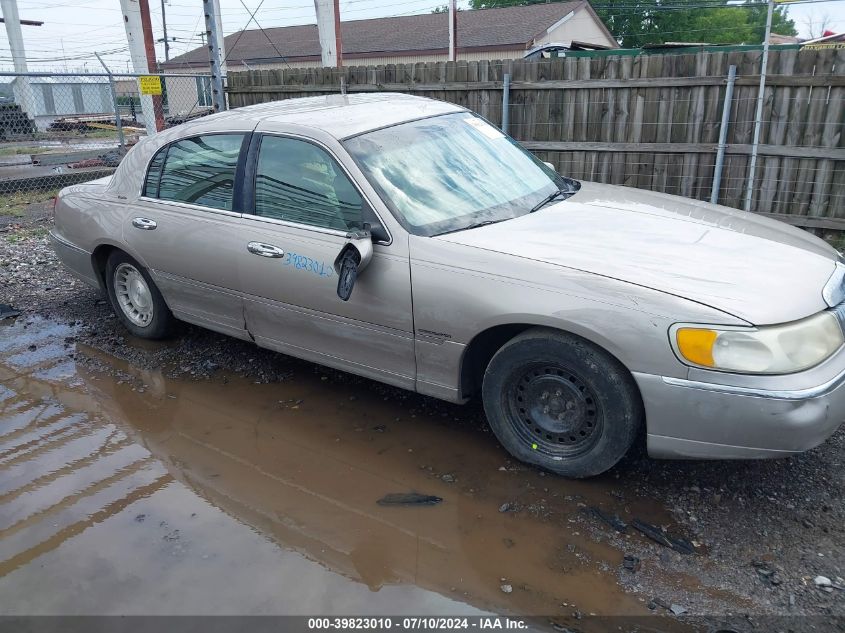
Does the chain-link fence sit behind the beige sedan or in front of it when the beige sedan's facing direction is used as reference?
behind

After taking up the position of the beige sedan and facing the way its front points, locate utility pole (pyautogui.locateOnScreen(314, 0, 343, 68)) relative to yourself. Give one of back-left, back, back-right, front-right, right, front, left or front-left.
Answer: back-left

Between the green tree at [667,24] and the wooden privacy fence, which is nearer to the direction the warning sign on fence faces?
the wooden privacy fence

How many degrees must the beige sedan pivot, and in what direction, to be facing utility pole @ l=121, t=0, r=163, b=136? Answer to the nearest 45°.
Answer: approximately 180°

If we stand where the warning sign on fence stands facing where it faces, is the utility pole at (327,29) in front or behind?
behind

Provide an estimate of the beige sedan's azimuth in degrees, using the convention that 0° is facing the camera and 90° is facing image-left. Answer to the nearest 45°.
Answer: approximately 315°

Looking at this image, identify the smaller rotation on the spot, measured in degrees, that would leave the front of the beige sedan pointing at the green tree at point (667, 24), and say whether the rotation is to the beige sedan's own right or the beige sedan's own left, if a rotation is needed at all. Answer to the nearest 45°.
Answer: approximately 135° to the beige sedan's own left

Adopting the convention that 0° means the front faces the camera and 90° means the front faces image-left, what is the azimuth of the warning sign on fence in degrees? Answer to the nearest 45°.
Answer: approximately 0°

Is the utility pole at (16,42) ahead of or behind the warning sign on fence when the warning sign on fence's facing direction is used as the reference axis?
behind

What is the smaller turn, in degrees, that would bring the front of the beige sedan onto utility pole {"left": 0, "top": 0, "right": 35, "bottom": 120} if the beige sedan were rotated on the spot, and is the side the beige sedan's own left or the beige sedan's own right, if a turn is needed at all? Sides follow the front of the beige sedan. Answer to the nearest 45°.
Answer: approximately 180°
